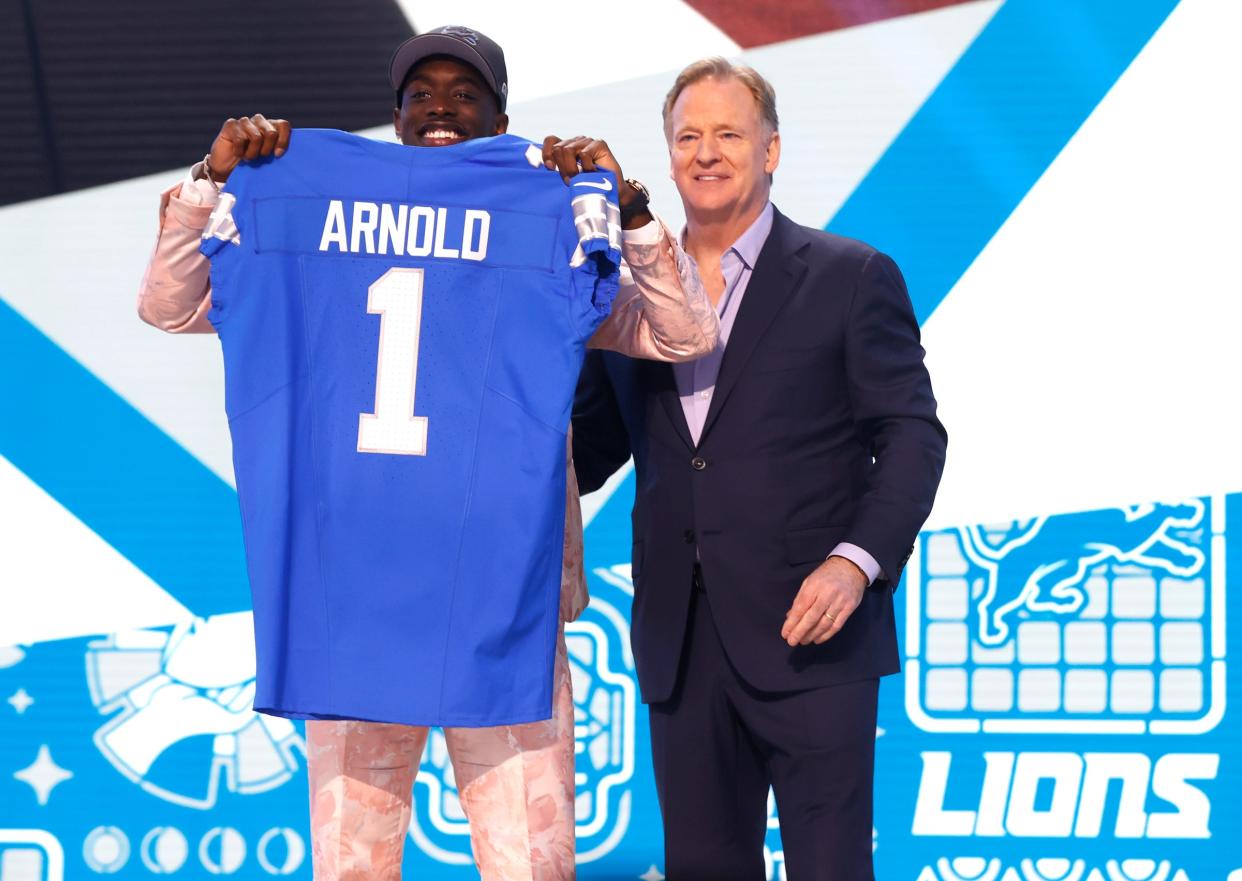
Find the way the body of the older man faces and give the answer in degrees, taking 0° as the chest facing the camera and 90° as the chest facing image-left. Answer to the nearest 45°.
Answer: approximately 45°

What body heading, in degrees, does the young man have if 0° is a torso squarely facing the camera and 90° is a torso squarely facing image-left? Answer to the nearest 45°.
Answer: approximately 0°
